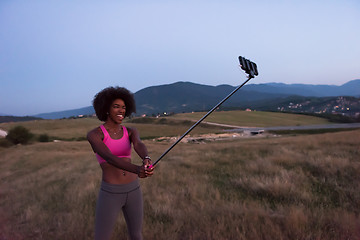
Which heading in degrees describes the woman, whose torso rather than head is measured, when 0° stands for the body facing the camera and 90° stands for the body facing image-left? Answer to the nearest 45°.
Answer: approximately 315°

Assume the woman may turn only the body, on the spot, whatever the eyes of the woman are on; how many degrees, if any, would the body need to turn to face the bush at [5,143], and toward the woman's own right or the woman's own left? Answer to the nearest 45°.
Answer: approximately 180°

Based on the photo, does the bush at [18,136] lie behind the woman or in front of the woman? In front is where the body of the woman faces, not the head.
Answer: behind
